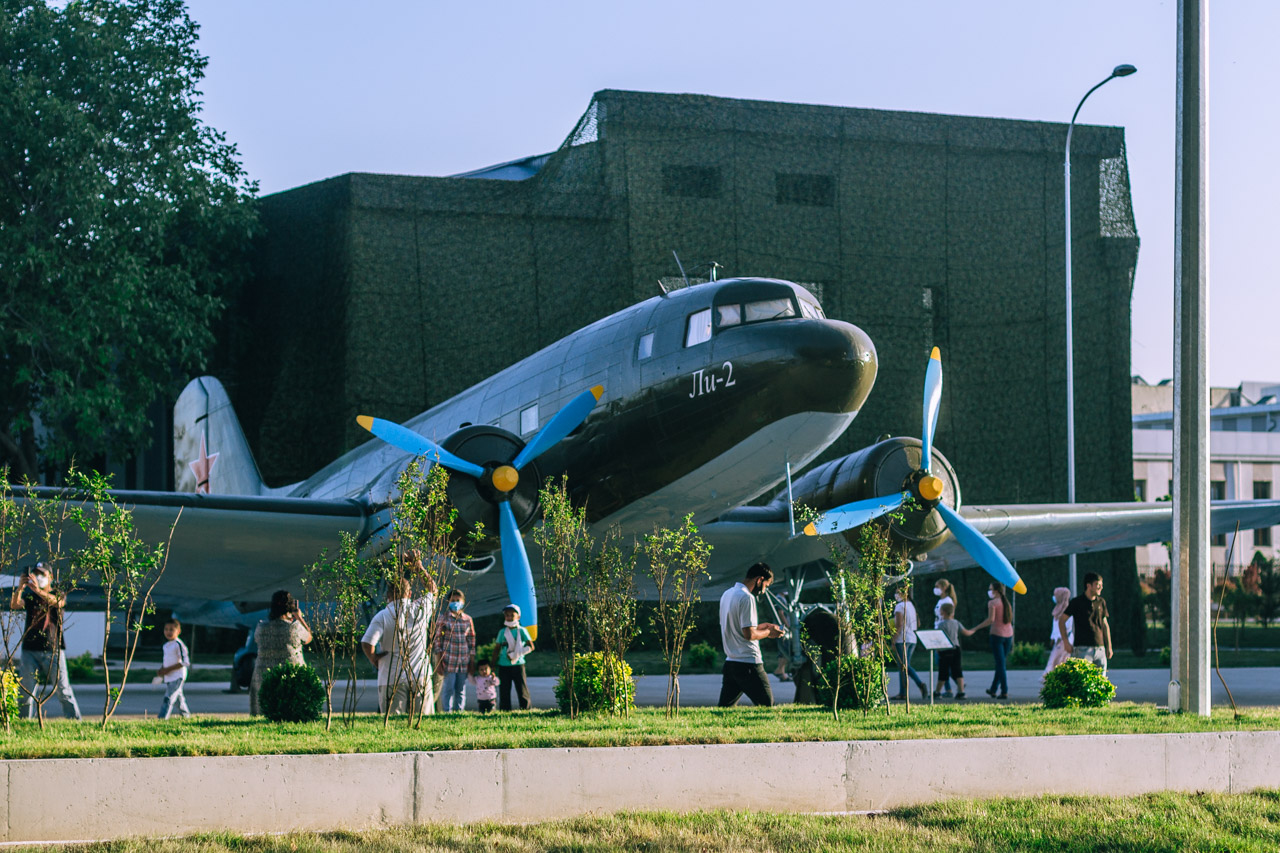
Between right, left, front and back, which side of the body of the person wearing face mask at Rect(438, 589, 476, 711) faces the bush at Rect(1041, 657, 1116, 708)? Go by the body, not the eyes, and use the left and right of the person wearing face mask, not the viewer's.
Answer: left

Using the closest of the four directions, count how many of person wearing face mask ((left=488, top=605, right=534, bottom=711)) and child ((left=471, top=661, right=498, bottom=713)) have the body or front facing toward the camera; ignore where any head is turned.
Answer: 2

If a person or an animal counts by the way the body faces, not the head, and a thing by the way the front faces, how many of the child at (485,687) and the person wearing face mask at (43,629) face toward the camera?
2

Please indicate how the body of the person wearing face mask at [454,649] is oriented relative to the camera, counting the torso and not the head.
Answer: toward the camera

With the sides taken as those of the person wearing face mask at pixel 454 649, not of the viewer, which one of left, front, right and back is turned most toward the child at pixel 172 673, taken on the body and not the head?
right

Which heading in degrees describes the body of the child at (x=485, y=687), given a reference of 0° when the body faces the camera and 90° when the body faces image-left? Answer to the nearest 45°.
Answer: approximately 0°

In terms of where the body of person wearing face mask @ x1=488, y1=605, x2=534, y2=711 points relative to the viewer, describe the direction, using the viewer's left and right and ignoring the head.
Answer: facing the viewer
